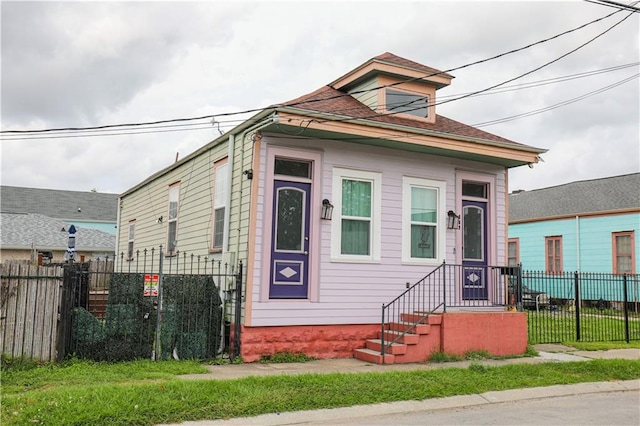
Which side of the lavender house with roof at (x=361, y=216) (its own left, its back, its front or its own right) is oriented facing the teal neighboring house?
left

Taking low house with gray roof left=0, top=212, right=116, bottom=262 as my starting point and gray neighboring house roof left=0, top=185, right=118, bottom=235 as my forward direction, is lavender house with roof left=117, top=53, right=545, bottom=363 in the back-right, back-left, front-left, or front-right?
back-right

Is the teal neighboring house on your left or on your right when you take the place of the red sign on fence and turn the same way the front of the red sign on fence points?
on your left

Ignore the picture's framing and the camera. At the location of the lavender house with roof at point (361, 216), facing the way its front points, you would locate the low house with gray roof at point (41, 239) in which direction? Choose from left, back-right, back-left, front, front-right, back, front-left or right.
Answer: back

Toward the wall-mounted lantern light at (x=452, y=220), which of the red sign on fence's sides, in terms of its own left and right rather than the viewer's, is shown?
left

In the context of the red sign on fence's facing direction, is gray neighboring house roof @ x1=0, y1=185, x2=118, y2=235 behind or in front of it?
behind

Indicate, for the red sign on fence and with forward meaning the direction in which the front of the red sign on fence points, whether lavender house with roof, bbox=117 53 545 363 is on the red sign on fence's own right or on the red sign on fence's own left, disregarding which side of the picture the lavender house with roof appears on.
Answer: on the red sign on fence's own left

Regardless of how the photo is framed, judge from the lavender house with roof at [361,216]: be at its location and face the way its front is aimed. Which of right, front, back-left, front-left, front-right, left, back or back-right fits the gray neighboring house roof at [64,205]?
back

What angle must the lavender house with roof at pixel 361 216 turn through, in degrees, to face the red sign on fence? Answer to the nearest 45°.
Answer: approximately 90° to its right

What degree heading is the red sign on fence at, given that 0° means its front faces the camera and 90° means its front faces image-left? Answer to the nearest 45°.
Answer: approximately 0°

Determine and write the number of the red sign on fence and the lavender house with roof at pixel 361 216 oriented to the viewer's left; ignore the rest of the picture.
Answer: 0

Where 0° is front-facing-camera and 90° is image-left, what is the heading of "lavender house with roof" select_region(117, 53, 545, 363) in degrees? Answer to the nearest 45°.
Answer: approximately 315°
